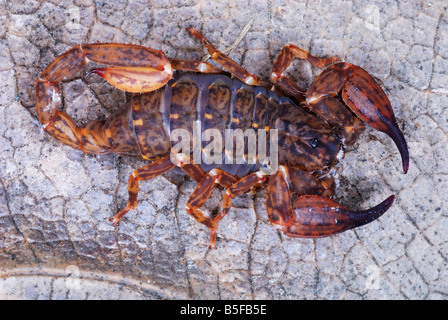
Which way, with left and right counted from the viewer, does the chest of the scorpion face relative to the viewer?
facing to the right of the viewer
